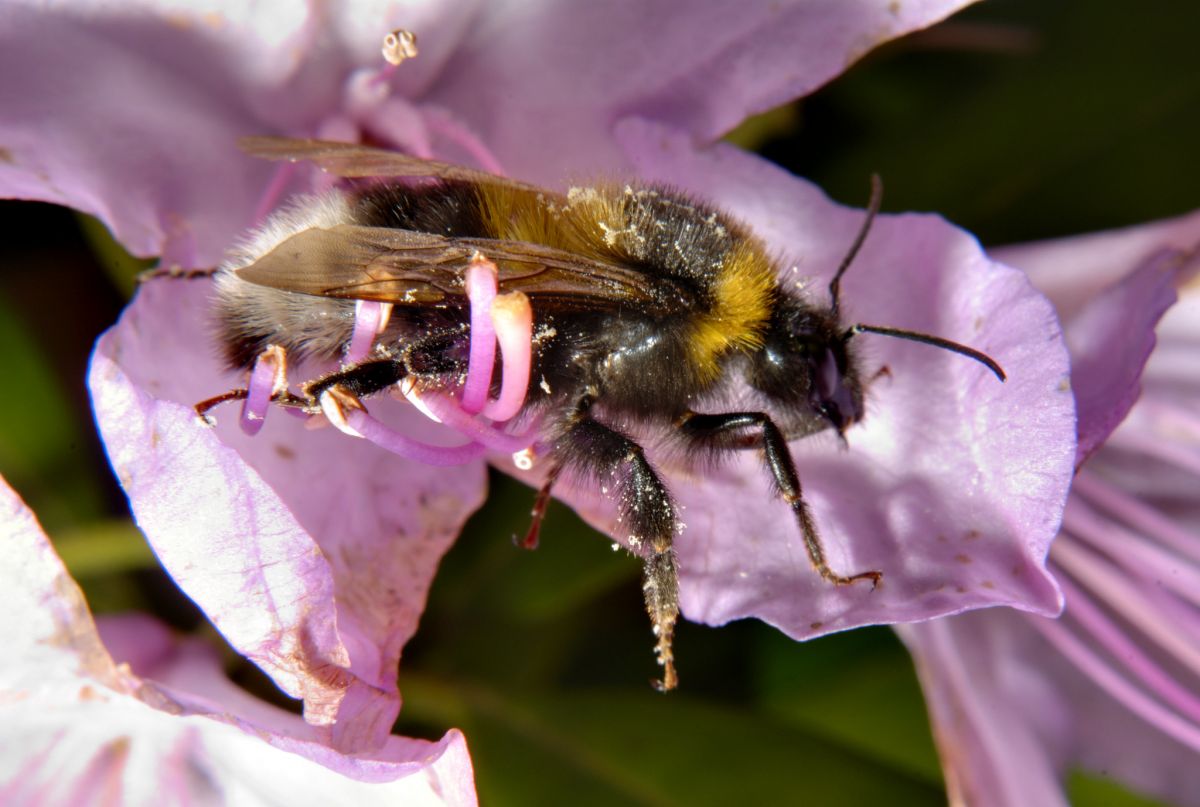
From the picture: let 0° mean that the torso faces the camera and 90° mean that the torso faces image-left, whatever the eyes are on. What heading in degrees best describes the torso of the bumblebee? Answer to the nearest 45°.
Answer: approximately 270°

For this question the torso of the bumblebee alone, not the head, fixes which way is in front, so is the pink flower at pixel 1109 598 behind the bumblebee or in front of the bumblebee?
in front
